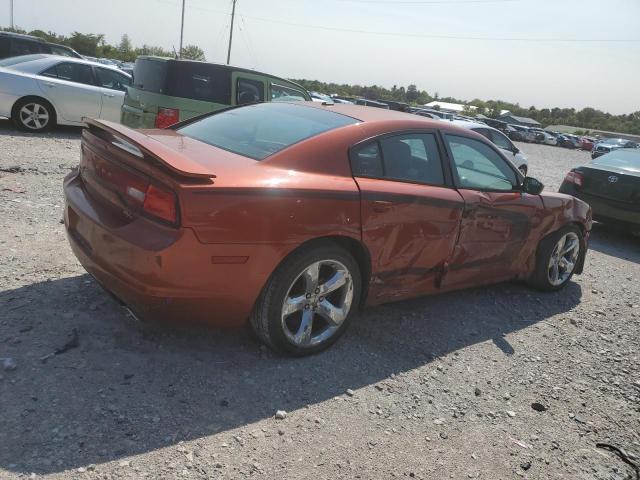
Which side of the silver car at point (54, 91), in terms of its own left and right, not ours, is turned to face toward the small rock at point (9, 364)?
right

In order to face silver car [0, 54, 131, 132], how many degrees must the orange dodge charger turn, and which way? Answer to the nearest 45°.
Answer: approximately 90° to its left

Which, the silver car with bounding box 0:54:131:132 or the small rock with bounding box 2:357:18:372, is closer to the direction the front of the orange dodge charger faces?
the silver car

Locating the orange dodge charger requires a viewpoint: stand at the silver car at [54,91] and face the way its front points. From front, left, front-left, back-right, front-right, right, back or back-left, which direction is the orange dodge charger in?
right

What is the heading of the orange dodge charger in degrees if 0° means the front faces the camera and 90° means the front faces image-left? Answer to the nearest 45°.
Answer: approximately 225°

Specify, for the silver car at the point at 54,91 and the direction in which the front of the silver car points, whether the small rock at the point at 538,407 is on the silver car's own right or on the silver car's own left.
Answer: on the silver car's own right

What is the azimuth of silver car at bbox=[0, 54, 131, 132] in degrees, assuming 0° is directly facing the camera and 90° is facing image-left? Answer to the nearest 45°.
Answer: approximately 270°

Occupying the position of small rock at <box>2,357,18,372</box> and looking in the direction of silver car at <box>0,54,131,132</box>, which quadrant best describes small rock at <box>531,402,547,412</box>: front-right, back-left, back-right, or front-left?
back-right

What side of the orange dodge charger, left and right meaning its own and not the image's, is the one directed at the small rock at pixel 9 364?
back
